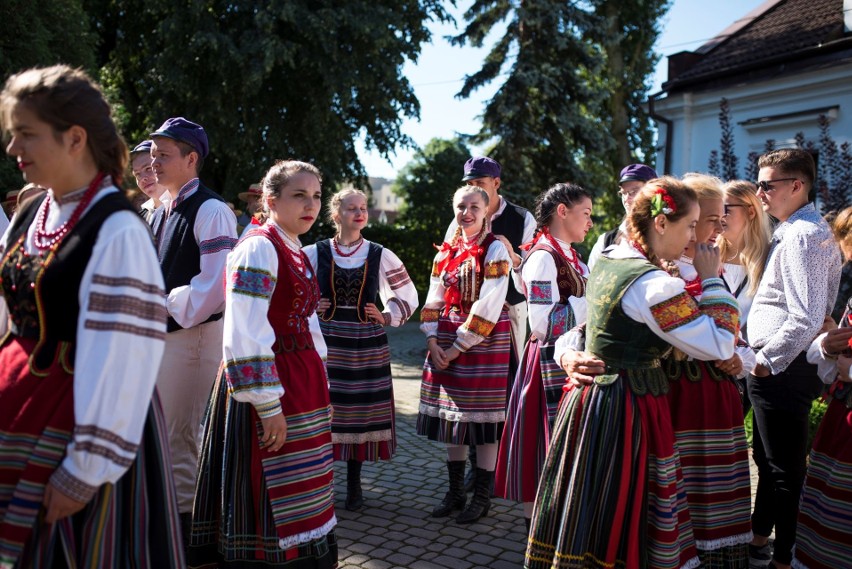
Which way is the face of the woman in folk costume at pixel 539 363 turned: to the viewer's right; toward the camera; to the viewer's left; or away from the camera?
to the viewer's right

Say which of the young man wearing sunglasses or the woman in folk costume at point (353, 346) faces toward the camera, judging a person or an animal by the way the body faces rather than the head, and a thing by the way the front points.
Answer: the woman in folk costume

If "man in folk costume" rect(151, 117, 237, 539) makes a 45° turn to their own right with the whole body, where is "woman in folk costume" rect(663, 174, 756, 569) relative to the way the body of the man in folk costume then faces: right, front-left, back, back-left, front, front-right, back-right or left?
back-left

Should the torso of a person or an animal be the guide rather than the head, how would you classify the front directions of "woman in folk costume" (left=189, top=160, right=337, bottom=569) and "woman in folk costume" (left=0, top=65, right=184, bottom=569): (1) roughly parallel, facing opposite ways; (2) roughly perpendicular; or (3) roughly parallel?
roughly perpendicular

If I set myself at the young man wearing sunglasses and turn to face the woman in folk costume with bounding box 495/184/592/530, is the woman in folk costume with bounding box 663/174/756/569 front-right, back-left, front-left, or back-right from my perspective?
front-left

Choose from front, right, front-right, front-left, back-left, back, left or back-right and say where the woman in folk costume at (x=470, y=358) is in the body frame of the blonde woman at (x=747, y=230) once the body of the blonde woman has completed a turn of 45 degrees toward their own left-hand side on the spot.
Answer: right

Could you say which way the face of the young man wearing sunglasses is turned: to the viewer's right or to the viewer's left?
to the viewer's left

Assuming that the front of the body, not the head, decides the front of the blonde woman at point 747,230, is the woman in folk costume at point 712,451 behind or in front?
in front

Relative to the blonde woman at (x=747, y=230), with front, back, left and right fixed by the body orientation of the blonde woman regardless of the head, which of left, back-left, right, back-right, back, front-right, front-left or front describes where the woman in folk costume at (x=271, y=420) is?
front

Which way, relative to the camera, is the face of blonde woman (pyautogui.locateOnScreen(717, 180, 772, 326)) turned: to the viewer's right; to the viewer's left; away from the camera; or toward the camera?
to the viewer's left

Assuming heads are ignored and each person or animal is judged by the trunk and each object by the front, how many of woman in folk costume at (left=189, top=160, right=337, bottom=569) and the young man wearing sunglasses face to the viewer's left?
1
